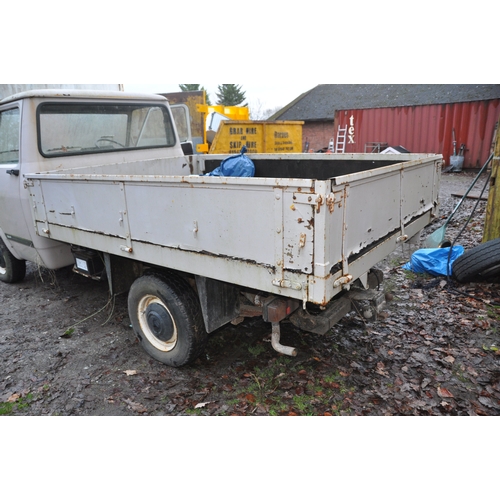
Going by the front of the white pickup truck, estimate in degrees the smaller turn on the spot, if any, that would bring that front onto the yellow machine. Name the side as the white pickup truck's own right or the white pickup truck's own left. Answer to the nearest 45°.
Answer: approximately 45° to the white pickup truck's own right

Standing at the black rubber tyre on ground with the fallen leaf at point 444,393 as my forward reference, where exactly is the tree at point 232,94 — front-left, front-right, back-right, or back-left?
back-right

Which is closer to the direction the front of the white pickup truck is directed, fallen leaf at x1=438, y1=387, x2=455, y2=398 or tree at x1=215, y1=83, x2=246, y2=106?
the tree

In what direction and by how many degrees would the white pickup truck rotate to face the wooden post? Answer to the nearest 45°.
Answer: approximately 90° to its right

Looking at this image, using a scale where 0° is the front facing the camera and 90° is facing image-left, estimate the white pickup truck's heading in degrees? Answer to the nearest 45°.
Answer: approximately 135°

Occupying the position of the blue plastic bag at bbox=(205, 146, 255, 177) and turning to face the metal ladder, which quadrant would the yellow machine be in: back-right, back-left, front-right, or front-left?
front-left

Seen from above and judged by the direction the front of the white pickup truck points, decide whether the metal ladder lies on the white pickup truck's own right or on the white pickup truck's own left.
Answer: on the white pickup truck's own right

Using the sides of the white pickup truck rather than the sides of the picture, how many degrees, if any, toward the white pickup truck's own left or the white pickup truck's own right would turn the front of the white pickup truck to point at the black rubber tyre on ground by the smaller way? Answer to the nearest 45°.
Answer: approximately 135° to the white pickup truck's own right

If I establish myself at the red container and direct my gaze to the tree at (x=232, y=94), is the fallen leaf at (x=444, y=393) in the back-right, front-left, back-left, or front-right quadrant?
back-left

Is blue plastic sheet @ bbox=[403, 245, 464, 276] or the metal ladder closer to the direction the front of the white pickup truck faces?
the metal ladder

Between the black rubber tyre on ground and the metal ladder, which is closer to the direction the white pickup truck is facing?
the metal ladder

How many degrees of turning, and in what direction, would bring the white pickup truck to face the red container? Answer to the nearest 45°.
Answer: approximately 90° to its right

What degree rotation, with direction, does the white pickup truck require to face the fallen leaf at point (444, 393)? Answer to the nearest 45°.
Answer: approximately 135° to its right
